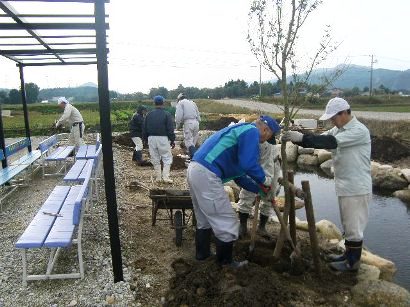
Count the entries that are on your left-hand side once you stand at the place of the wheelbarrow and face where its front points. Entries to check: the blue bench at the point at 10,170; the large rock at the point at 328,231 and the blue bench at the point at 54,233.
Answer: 1

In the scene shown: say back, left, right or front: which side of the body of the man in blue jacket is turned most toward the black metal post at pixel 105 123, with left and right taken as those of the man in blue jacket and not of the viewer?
back

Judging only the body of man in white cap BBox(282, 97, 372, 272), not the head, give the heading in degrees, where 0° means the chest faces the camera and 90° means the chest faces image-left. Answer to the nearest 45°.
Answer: approximately 90°

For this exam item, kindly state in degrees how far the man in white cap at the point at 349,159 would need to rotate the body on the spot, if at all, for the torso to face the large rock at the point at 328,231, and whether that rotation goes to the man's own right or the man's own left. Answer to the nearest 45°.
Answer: approximately 90° to the man's own right

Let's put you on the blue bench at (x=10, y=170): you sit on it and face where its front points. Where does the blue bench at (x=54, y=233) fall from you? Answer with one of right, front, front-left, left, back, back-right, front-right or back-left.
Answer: front-right

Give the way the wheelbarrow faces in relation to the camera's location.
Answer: facing the viewer

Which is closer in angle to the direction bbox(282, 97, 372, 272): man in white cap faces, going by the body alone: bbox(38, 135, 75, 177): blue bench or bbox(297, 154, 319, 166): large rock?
the blue bench

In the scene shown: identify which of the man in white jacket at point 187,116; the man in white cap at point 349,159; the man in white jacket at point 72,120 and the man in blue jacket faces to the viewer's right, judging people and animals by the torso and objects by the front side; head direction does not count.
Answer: the man in blue jacket

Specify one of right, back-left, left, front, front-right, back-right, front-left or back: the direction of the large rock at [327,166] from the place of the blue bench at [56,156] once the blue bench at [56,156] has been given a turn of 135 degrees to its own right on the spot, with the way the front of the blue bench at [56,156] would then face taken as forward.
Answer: back

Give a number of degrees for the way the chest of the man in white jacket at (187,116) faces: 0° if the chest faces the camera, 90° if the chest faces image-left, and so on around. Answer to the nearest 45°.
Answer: approximately 135°

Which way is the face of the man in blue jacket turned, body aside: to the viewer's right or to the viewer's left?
to the viewer's right

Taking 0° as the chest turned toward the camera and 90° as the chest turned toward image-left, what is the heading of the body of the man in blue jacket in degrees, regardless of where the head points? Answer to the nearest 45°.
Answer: approximately 270°

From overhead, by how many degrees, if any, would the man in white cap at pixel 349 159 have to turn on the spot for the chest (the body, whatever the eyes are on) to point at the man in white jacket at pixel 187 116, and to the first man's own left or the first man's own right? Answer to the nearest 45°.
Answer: approximately 45° to the first man's own right

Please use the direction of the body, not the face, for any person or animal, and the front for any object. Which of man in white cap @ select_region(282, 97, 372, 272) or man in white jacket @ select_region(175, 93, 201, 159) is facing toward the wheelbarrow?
the man in white cap
